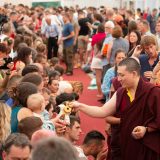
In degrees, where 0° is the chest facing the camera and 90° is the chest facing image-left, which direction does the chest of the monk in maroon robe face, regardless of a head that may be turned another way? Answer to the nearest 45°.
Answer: approximately 45°

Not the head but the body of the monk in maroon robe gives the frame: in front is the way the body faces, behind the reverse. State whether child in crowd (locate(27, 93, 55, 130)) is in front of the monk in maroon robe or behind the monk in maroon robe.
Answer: in front
